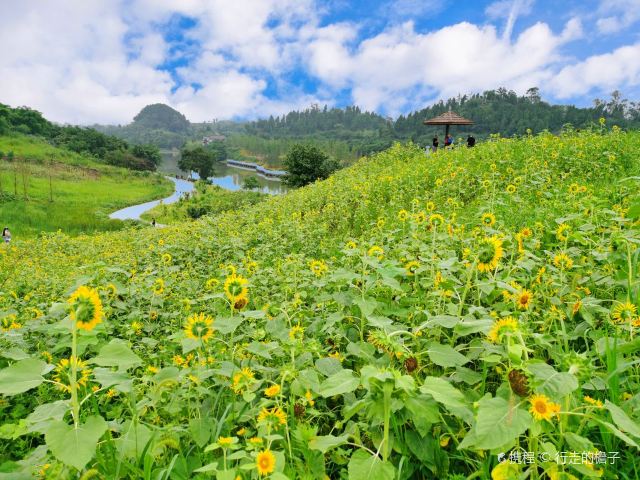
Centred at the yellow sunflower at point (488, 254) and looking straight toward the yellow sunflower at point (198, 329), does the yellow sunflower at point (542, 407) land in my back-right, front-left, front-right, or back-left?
front-left

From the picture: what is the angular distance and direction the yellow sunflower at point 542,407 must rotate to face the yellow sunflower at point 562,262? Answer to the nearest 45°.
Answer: approximately 180°

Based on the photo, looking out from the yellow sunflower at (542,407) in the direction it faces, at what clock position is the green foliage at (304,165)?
The green foliage is roughly at 5 o'clock from the yellow sunflower.

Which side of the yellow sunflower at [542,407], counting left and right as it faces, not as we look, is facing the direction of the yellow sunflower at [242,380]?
right

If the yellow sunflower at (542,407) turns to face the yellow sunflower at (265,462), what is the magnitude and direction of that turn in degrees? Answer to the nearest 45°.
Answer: approximately 45° to its right

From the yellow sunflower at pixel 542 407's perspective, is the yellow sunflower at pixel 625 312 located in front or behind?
behind

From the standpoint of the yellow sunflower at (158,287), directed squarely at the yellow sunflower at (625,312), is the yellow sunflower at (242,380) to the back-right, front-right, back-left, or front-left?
front-right

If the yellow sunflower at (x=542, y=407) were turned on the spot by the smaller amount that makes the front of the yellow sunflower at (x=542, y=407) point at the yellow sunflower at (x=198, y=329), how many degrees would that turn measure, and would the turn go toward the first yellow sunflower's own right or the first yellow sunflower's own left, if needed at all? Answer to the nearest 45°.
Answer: approximately 90° to the first yellow sunflower's own right

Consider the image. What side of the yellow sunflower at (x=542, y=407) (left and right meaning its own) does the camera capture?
front

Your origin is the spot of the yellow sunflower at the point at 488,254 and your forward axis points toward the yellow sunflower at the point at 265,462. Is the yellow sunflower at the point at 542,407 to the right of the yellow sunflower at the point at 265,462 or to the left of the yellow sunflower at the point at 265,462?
left
